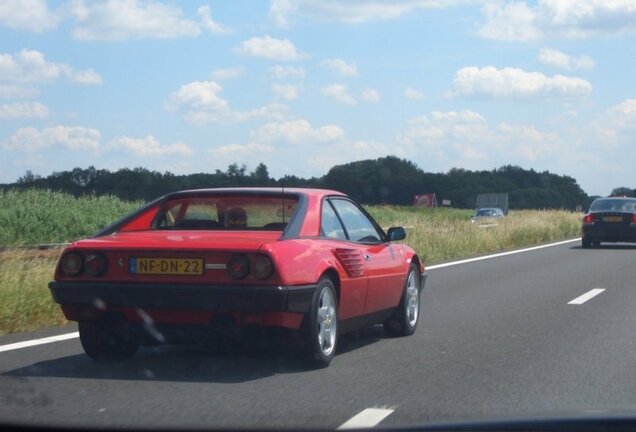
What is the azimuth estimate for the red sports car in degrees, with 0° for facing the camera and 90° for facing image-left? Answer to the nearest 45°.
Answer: approximately 225°
